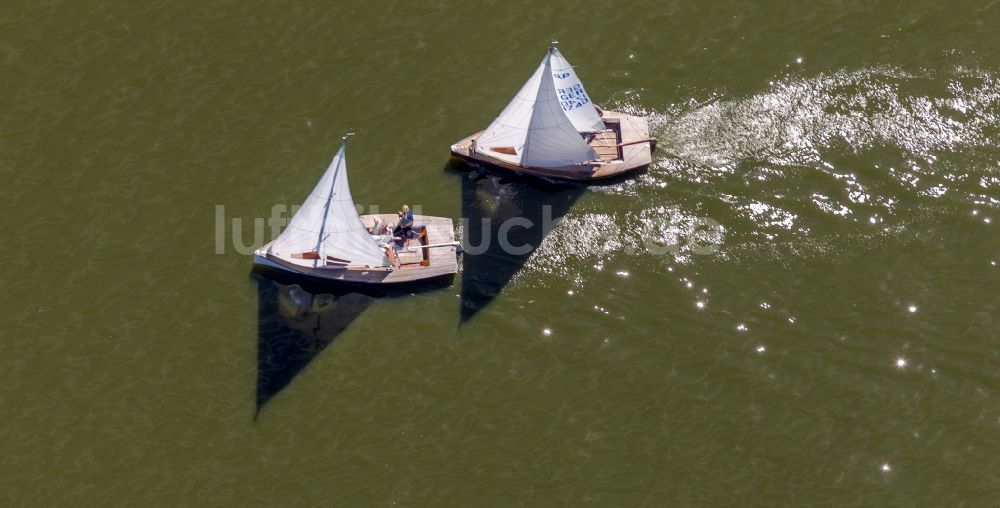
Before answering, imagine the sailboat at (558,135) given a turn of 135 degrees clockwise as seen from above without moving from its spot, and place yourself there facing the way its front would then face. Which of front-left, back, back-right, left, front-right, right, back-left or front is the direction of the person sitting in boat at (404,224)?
back-left

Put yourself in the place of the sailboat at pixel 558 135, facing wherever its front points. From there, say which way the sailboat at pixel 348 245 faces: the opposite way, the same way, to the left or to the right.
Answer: the same way

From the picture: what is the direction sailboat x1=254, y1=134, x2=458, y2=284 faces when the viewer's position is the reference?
facing to the left of the viewer

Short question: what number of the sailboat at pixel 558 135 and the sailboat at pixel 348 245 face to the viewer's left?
2

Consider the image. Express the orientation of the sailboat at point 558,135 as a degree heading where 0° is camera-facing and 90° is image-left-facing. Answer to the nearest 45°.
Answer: approximately 90°

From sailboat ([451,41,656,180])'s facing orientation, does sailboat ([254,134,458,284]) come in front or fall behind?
in front

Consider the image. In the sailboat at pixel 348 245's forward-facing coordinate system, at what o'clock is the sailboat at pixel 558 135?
the sailboat at pixel 558 135 is roughly at 6 o'clock from the sailboat at pixel 348 245.
